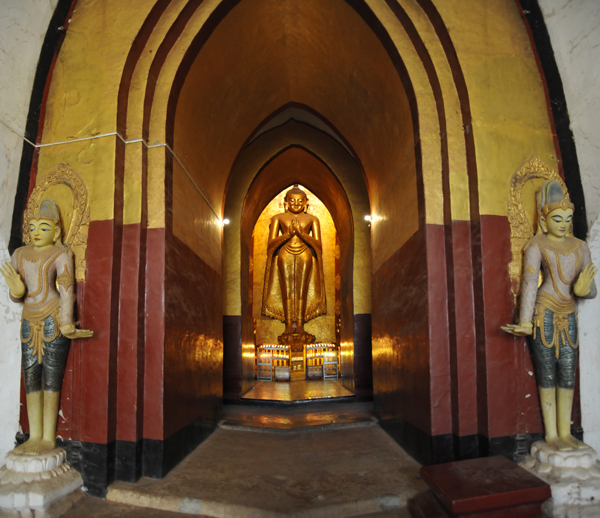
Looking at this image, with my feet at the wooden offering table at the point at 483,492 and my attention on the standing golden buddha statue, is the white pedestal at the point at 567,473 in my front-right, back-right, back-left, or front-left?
front-right

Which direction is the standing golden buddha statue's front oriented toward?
toward the camera

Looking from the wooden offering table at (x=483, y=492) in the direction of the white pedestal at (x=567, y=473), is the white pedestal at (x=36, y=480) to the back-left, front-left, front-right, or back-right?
back-left

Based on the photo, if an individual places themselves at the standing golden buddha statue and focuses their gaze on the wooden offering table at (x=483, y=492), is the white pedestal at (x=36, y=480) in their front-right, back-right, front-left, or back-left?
front-right

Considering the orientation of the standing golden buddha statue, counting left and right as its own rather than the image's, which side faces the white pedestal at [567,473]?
front

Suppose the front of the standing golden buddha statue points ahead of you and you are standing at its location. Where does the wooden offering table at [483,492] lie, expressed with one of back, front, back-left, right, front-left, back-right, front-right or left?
front

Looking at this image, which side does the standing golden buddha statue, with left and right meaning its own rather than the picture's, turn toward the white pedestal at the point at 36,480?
front
